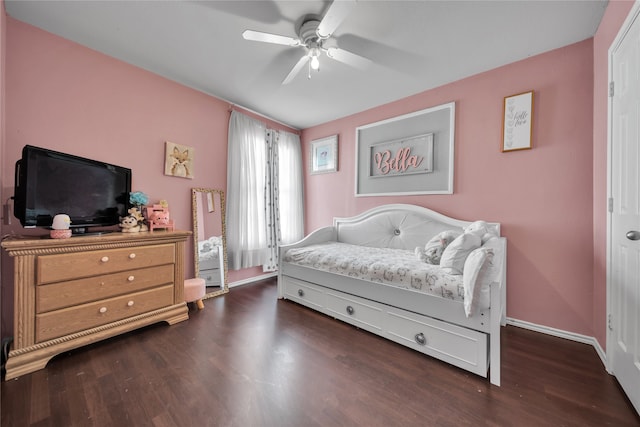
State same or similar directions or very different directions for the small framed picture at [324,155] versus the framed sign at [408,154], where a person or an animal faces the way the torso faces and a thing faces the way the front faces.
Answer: same or similar directions

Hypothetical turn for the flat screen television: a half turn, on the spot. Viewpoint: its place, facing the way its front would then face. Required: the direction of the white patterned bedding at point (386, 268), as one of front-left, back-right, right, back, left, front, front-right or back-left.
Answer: back

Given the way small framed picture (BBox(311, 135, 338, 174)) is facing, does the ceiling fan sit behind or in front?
in front

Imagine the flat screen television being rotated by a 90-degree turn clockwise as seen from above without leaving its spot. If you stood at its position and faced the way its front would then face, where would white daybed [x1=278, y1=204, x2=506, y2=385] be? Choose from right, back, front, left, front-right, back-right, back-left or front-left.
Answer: left

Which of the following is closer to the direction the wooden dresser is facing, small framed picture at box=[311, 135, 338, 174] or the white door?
the white door

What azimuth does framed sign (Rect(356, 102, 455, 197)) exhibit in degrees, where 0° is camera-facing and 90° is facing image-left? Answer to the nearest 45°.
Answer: approximately 45°

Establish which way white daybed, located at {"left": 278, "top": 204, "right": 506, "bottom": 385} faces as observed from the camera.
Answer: facing the viewer and to the left of the viewer

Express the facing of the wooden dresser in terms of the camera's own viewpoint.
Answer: facing the viewer and to the right of the viewer

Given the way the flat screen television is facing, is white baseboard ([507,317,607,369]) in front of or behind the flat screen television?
in front

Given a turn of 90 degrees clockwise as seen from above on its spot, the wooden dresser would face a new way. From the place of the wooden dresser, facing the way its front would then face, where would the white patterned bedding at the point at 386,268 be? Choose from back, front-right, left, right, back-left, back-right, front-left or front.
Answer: left

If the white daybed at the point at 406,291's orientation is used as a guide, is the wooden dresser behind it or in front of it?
in front

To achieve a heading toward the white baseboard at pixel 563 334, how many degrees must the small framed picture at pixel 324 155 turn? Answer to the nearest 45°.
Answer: approximately 90° to its left
